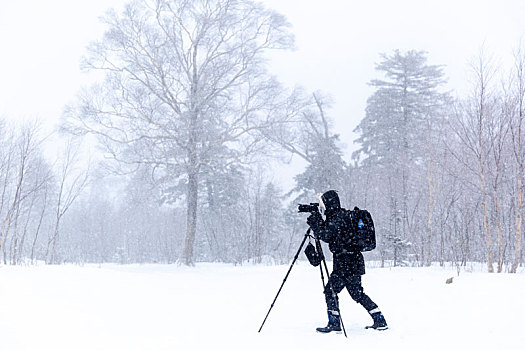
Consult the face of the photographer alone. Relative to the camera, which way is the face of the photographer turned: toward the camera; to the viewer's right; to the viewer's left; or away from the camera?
to the viewer's left

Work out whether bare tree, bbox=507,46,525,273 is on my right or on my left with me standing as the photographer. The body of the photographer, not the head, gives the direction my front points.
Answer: on my right

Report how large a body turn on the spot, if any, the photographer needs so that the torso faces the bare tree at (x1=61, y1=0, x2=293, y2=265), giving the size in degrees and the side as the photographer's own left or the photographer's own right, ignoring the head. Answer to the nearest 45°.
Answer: approximately 45° to the photographer's own right

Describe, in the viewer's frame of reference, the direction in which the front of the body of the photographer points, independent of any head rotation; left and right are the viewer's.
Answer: facing to the left of the viewer

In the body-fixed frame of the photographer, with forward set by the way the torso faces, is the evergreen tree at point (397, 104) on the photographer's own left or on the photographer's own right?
on the photographer's own right
